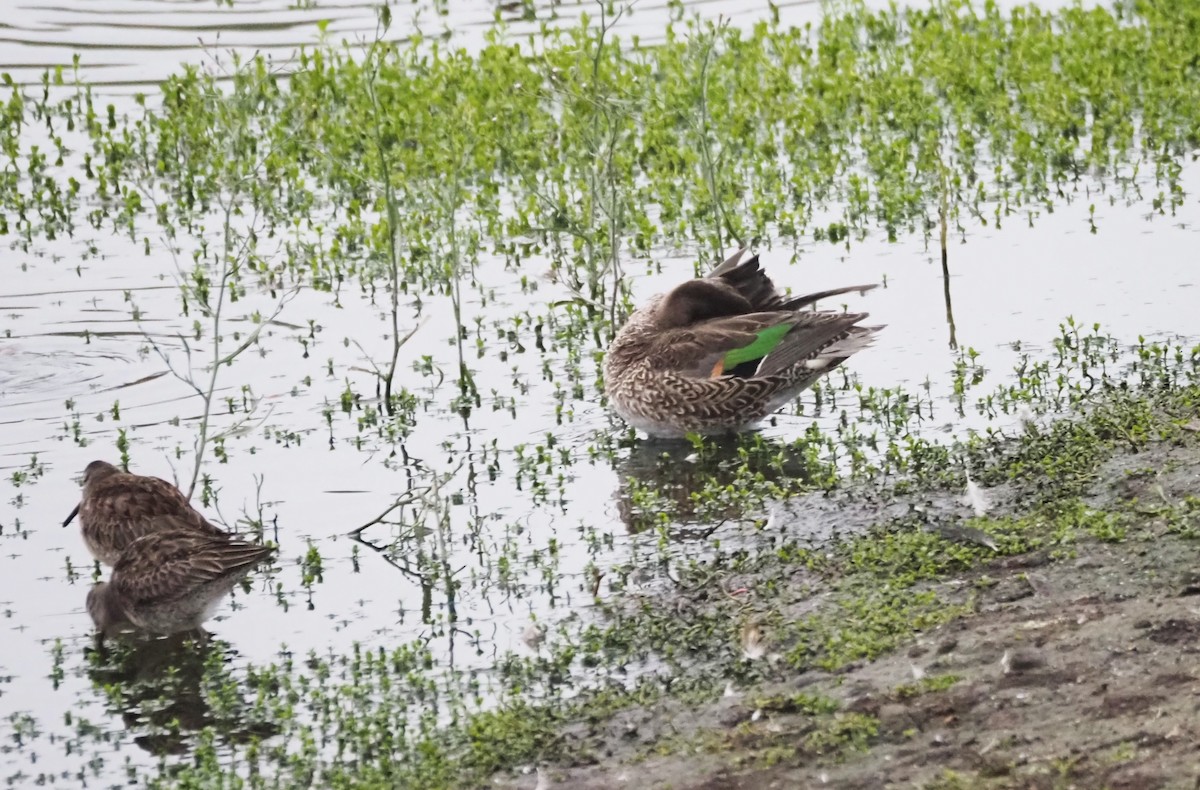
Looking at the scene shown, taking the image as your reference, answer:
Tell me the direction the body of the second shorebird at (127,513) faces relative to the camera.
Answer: to the viewer's left

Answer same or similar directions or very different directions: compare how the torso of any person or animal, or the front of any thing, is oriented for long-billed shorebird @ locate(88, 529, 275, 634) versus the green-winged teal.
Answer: same or similar directions

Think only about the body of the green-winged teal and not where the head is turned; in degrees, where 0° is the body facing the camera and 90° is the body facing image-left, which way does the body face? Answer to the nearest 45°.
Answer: approximately 90°

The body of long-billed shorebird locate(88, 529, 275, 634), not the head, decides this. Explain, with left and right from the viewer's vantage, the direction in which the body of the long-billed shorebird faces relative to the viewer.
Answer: facing to the left of the viewer

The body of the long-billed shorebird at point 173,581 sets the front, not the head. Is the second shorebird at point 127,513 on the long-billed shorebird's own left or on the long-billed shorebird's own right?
on the long-billed shorebird's own right

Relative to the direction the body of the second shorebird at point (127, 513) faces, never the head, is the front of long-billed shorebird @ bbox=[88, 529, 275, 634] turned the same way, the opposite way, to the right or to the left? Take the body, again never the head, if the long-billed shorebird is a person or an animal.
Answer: the same way

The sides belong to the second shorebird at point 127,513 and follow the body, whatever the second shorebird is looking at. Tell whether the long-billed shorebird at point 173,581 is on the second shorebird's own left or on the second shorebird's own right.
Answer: on the second shorebird's own left
